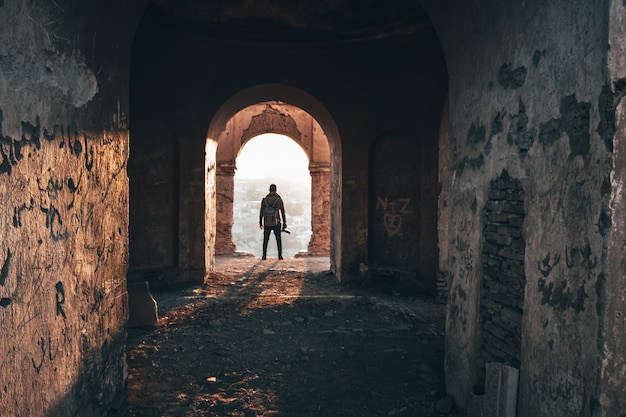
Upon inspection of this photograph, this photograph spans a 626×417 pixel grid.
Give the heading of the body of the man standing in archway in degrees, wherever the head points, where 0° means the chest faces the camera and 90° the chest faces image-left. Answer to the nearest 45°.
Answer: approximately 180°

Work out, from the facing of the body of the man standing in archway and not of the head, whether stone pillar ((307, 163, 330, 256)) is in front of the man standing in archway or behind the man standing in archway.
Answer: in front

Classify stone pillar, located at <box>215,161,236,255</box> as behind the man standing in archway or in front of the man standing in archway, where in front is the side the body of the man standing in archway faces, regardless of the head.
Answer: in front
